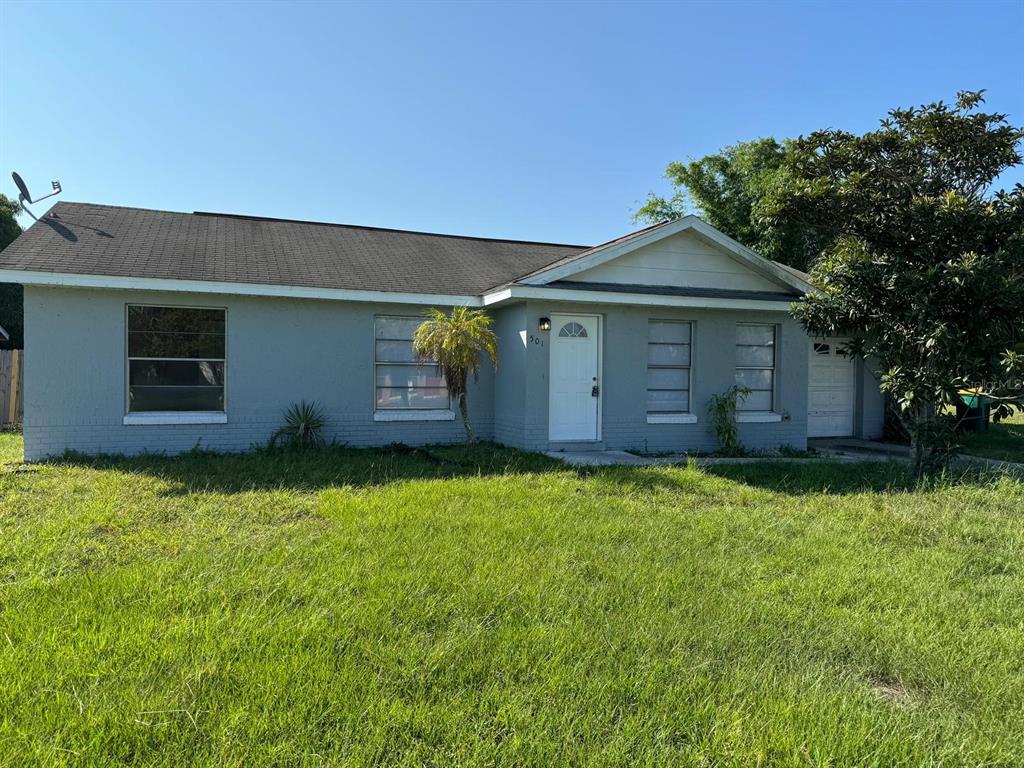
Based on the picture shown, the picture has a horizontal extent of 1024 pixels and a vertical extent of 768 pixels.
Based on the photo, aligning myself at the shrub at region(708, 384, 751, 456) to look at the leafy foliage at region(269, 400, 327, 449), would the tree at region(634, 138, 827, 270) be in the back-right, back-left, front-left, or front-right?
back-right

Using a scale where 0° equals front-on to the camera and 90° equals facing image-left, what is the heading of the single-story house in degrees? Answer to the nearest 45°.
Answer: approximately 0°

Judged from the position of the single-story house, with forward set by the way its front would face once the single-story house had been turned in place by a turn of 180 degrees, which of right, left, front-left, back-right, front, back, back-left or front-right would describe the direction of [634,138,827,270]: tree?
front-right
